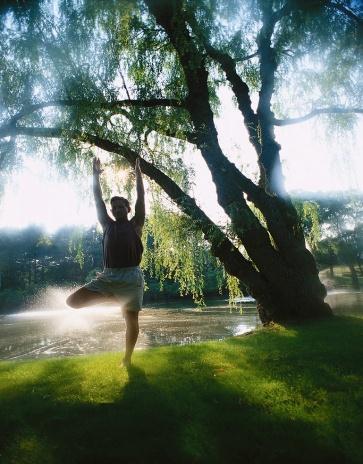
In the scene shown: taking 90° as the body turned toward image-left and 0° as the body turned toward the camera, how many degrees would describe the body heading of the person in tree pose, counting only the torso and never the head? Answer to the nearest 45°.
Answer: approximately 0°
